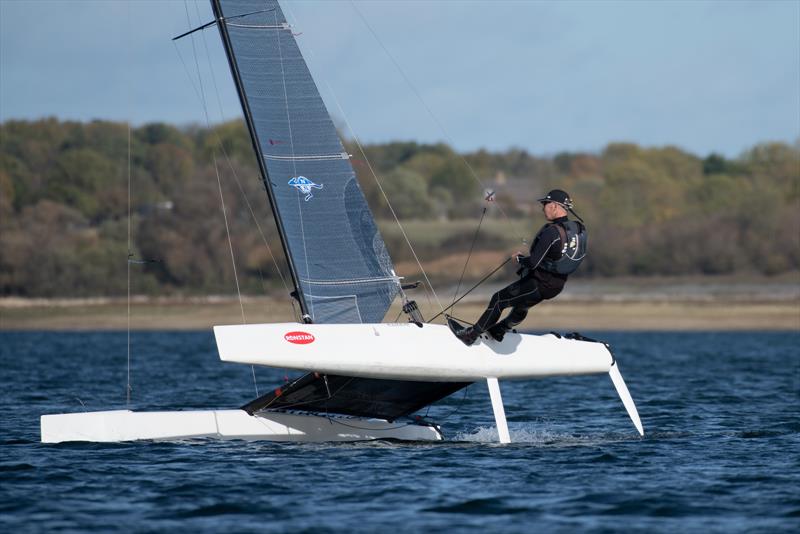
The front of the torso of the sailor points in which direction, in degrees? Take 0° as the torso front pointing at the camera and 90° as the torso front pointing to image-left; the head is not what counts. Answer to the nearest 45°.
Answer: approximately 135°

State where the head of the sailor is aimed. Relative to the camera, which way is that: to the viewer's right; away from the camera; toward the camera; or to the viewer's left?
to the viewer's left
